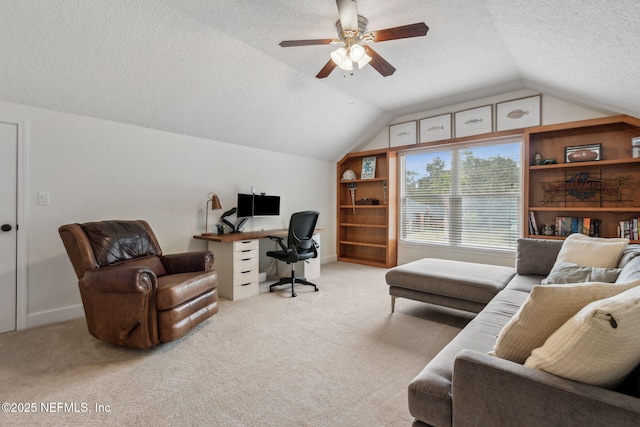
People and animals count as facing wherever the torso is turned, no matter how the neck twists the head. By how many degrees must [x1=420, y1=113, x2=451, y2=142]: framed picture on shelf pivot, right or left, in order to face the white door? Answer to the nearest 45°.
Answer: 0° — it already faces it

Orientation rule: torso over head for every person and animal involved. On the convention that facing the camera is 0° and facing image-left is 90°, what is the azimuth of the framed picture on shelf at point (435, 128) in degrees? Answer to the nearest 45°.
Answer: approximately 45°

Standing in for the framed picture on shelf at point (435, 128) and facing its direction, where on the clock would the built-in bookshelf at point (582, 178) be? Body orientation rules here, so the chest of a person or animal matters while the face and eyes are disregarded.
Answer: The built-in bookshelf is roughly at 8 o'clock from the framed picture on shelf.

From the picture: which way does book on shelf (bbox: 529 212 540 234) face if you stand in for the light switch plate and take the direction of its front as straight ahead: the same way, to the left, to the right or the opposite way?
to the right

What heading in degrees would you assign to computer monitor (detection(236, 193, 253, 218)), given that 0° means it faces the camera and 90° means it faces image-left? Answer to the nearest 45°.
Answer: approximately 315°

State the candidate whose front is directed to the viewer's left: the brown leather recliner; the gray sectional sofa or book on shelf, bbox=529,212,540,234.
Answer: the gray sectional sofa

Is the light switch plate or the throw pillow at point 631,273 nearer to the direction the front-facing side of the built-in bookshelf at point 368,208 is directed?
the light switch plate

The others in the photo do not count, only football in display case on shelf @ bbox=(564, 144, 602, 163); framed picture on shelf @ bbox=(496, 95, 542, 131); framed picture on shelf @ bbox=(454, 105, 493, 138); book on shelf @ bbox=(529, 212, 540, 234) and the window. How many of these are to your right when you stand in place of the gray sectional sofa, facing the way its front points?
5

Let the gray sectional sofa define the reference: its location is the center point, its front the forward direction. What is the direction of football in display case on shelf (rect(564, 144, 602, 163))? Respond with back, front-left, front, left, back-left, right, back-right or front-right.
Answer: right

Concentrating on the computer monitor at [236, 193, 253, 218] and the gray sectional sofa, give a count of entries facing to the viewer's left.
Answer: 1

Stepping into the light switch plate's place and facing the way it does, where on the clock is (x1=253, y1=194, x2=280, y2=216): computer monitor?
The computer monitor is roughly at 9 o'clock from the light switch plate.

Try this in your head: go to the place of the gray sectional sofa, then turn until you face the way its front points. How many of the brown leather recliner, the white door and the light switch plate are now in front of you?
3

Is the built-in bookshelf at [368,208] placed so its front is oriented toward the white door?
yes

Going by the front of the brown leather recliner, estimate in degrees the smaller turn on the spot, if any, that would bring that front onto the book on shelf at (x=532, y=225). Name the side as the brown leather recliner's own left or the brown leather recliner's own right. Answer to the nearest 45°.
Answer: approximately 45° to the brown leather recliner's own left

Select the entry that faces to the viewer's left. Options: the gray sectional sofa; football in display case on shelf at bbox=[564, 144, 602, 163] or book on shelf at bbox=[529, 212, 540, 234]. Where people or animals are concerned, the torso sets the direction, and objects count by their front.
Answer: the gray sectional sofa

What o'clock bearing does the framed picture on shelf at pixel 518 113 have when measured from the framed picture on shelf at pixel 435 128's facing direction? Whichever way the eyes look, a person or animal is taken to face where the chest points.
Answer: the framed picture on shelf at pixel 518 113 is roughly at 8 o'clock from the framed picture on shelf at pixel 435 128.

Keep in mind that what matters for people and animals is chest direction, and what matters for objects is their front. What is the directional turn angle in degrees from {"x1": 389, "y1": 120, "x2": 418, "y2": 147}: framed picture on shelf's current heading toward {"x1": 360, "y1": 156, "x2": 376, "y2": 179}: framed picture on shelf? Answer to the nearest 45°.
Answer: approximately 90° to its right

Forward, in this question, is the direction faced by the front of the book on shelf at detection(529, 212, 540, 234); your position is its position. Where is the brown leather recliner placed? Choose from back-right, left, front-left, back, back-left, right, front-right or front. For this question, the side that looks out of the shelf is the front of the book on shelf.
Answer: front-right
